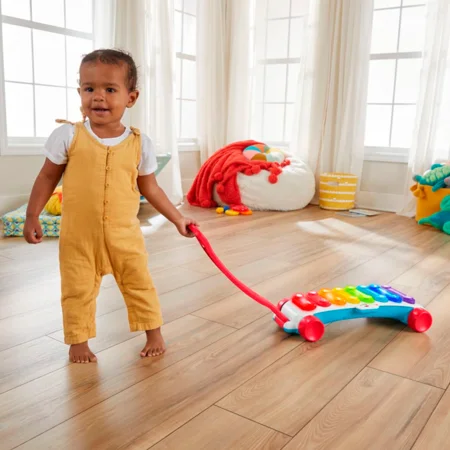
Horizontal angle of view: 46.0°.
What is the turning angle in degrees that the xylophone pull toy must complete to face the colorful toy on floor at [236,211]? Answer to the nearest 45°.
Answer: approximately 90° to its right

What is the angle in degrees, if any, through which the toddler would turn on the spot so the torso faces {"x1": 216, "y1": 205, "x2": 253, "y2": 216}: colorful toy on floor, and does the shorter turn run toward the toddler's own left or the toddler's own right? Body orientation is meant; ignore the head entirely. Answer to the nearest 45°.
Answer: approximately 180°

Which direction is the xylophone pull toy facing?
to the viewer's left

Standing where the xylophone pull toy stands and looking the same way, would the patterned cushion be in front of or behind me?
in front

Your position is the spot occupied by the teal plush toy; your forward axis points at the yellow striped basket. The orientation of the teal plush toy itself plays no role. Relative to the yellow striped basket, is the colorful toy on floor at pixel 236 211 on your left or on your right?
left

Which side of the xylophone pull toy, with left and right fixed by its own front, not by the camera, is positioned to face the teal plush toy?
right

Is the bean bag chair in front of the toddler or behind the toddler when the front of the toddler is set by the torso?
behind

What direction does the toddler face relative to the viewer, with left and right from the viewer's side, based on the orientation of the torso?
facing the viewer

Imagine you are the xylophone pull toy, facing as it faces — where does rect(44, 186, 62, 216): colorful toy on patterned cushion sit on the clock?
The colorful toy on patterned cushion is roughly at 1 o'clock from the xylophone pull toy.
